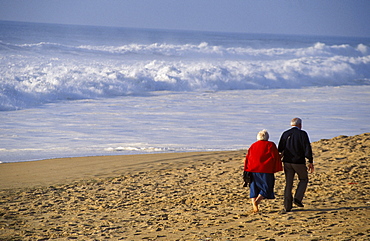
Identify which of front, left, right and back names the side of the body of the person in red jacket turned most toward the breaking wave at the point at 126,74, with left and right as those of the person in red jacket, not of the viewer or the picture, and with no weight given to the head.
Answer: front

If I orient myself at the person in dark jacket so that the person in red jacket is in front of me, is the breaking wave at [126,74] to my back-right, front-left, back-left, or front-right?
front-right

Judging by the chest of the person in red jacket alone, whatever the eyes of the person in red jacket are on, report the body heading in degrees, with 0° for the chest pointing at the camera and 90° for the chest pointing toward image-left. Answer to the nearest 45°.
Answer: approximately 180°
